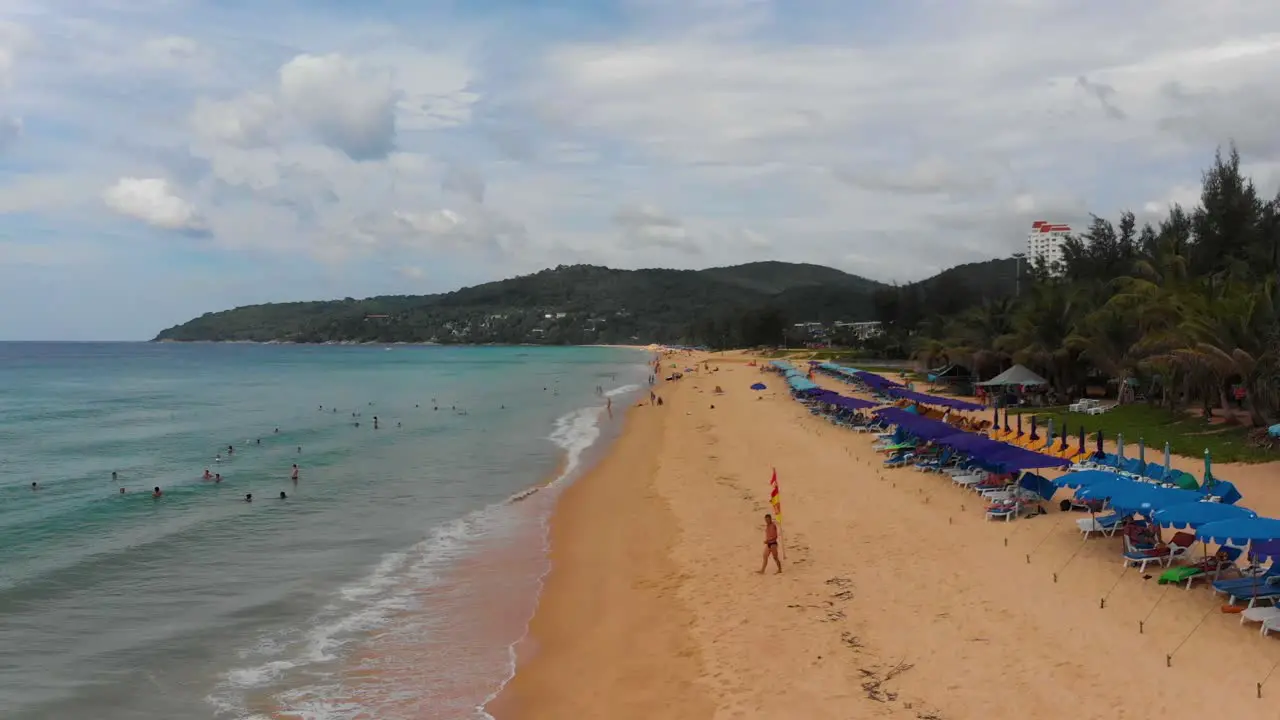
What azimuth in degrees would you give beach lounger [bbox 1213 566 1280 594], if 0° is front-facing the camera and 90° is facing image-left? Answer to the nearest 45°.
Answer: approximately 45°

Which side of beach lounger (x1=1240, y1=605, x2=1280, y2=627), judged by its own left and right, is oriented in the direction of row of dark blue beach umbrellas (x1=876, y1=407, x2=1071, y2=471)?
right

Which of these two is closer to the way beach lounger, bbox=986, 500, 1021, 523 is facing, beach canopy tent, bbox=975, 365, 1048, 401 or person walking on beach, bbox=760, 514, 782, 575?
the person walking on beach

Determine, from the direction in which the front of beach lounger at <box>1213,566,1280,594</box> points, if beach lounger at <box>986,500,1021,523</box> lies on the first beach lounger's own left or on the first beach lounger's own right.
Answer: on the first beach lounger's own right

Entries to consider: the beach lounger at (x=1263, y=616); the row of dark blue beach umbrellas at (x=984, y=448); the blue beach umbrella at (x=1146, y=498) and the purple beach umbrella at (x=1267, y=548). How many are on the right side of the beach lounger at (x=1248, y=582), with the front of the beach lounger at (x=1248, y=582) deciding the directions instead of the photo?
2

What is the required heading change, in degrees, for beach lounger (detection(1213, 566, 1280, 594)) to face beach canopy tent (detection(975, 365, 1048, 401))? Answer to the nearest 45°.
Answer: approximately 135° to its right

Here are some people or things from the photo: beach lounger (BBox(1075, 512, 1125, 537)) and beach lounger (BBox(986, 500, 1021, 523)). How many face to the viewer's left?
2

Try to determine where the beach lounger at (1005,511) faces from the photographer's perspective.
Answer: facing to the left of the viewer

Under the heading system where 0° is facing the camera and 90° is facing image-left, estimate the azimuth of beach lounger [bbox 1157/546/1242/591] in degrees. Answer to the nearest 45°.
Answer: approximately 45°

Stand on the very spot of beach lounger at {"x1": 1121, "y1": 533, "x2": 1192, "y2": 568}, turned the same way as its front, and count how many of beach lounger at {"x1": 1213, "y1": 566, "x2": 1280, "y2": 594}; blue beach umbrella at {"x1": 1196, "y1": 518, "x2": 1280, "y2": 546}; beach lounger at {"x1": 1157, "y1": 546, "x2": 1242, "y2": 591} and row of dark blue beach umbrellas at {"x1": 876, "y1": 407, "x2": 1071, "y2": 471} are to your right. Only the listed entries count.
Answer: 1

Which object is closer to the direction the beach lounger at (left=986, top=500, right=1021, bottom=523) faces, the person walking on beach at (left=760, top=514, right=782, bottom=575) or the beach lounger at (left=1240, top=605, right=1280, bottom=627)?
the person walking on beach

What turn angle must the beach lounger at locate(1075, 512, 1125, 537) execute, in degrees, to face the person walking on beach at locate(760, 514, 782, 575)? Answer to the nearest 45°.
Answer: approximately 45° to its left

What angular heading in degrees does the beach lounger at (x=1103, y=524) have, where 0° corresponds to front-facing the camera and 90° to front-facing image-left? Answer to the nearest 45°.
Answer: approximately 90°

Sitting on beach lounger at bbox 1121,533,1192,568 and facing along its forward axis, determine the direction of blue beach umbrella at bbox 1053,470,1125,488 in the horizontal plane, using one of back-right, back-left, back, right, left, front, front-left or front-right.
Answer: right
